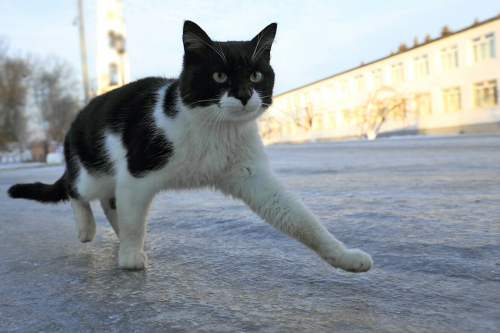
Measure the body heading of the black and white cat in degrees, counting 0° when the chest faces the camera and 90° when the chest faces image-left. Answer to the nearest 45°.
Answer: approximately 315°

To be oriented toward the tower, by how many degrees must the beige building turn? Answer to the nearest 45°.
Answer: approximately 45° to its right

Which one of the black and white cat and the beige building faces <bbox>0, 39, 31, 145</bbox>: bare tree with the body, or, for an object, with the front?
the beige building

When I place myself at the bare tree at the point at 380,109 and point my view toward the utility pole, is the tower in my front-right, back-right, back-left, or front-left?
front-right

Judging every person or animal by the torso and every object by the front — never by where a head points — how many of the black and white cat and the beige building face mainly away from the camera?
0

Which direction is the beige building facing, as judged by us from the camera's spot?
facing the viewer and to the left of the viewer
